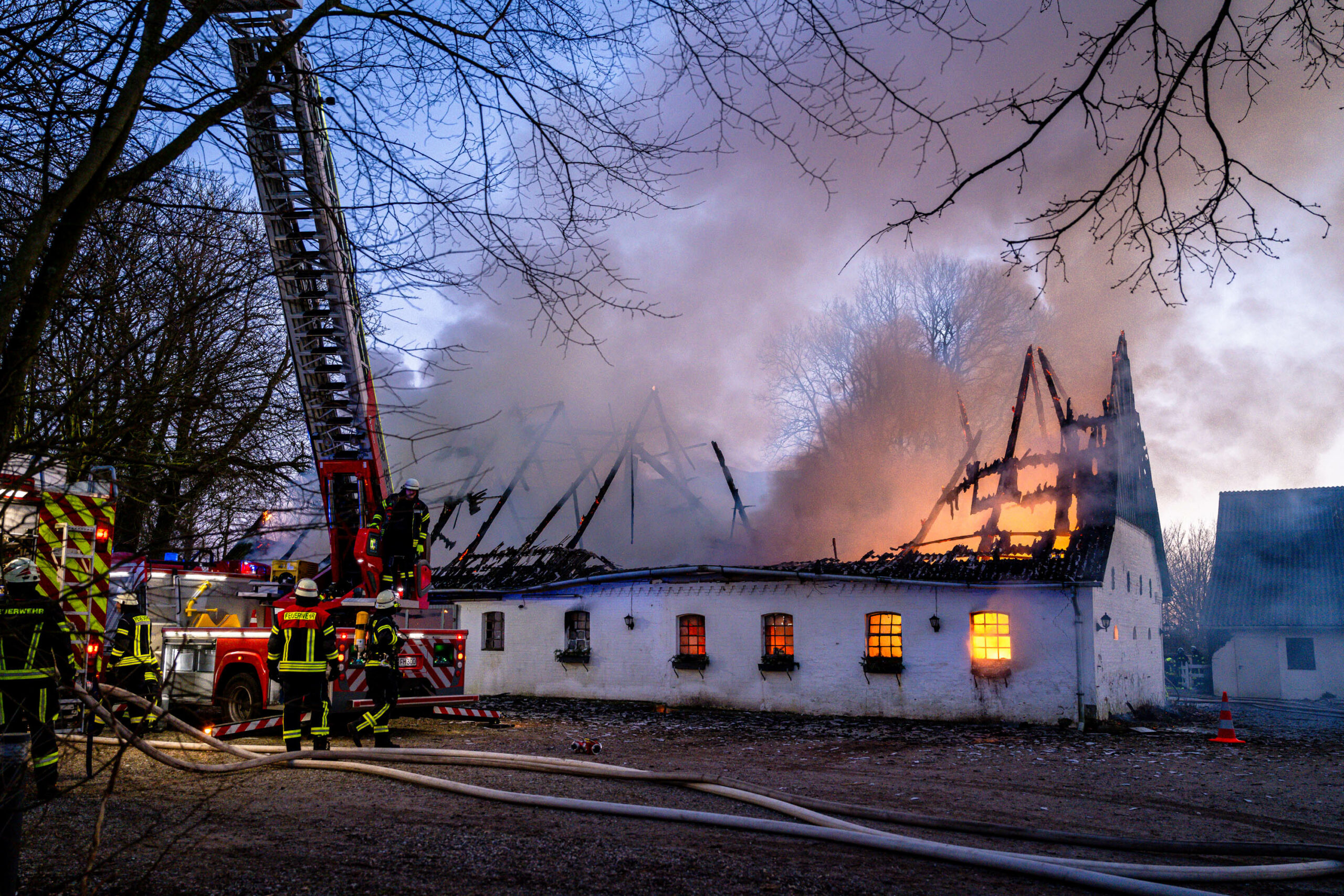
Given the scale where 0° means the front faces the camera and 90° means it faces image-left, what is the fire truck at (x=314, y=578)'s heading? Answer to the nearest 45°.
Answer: approximately 135°

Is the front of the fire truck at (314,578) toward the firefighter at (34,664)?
no

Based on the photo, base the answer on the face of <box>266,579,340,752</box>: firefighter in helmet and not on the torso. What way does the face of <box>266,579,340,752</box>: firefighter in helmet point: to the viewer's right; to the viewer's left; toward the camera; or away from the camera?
away from the camera

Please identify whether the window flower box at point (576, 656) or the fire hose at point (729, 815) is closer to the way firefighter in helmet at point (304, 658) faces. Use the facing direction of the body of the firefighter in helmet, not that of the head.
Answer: the window flower box

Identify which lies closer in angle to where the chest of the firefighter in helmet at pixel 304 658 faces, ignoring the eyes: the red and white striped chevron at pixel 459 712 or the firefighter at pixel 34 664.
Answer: the red and white striped chevron

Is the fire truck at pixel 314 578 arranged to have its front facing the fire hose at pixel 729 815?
no

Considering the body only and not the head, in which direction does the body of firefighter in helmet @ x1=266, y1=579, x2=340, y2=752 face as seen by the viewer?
away from the camera

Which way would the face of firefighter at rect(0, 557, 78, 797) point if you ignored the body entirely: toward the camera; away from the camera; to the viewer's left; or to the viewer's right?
away from the camera
